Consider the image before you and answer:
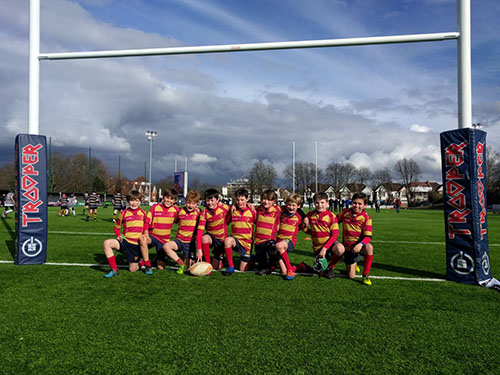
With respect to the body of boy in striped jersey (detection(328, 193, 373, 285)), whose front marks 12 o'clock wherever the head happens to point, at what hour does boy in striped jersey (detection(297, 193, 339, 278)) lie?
boy in striped jersey (detection(297, 193, 339, 278)) is roughly at 3 o'clock from boy in striped jersey (detection(328, 193, 373, 285)).

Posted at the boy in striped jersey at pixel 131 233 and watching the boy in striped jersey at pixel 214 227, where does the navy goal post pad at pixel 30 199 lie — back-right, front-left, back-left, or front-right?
back-left

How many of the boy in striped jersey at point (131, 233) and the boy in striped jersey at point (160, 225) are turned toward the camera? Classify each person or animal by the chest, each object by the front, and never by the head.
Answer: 2

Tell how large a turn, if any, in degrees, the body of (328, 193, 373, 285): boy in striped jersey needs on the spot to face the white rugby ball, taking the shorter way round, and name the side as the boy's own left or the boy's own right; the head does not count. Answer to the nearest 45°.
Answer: approximately 90° to the boy's own right

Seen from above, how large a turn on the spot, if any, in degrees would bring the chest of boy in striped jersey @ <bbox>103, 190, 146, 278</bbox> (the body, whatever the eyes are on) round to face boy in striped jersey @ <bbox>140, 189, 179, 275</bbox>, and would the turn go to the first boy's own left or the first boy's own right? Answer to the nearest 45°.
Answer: approximately 90° to the first boy's own left

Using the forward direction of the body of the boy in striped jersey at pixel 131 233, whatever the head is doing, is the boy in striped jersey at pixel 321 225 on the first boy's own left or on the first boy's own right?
on the first boy's own left

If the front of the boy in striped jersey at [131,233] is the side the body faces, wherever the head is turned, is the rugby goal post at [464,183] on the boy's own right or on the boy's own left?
on the boy's own left

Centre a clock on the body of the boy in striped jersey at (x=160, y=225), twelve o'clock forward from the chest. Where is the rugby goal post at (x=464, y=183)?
The rugby goal post is roughly at 10 o'clock from the boy in striped jersey.

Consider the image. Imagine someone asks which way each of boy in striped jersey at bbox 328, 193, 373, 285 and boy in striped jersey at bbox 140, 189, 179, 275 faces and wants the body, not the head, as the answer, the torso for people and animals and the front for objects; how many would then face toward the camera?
2
